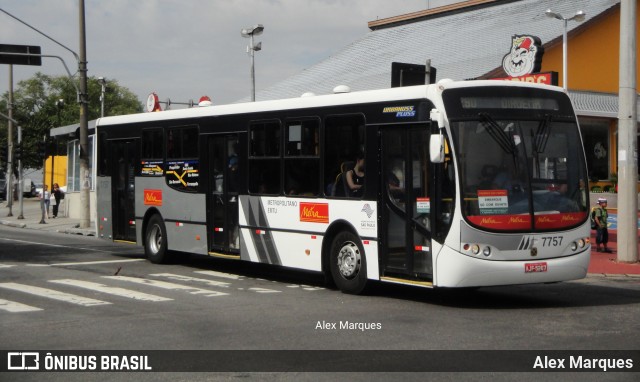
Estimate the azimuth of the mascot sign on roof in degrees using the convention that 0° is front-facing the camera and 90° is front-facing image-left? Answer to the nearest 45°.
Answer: approximately 45°

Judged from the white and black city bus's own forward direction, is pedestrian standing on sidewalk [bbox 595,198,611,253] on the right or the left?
on its left

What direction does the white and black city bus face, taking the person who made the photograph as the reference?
facing the viewer and to the right of the viewer

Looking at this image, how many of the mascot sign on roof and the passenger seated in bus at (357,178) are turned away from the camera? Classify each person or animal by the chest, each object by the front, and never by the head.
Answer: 0

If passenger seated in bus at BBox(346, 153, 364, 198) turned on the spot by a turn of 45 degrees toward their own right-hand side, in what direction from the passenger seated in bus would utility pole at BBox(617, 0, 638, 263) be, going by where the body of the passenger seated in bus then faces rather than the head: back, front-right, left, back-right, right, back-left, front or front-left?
back-left

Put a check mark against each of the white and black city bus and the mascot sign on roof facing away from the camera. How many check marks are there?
0

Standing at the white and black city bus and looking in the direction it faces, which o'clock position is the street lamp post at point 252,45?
The street lamp post is roughly at 7 o'clock from the white and black city bus.

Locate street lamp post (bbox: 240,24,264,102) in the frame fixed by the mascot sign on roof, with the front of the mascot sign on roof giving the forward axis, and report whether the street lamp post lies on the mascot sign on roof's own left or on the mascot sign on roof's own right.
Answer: on the mascot sign on roof's own right
